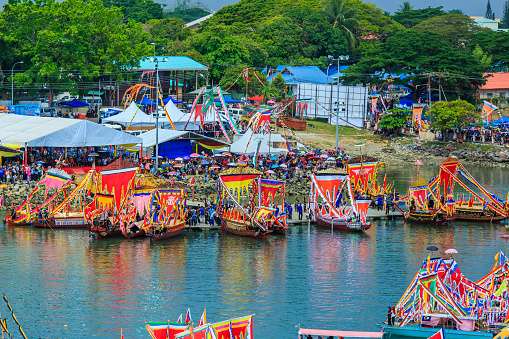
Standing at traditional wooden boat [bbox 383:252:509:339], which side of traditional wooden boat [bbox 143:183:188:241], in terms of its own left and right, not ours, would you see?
left

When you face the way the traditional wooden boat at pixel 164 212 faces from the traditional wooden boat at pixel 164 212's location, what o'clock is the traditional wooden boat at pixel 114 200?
the traditional wooden boat at pixel 114 200 is roughly at 2 o'clock from the traditional wooden boat at pixel 164 212.

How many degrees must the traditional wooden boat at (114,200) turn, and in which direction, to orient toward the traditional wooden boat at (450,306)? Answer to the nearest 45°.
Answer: approximately 90° to its left

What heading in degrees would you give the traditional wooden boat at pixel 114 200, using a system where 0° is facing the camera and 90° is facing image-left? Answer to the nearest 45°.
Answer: approximately 45°

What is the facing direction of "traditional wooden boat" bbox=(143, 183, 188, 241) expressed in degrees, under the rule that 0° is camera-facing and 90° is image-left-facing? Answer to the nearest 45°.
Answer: approximately 45°
